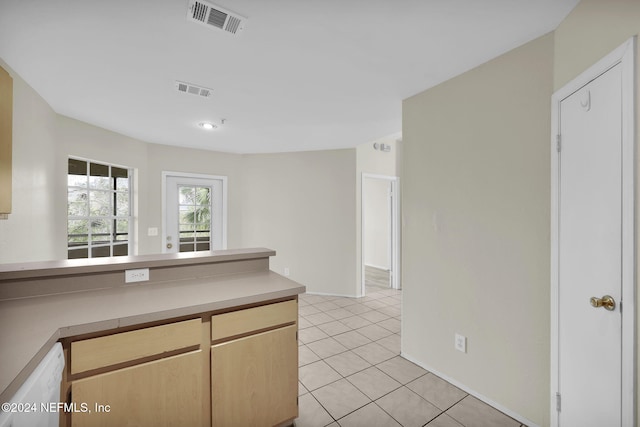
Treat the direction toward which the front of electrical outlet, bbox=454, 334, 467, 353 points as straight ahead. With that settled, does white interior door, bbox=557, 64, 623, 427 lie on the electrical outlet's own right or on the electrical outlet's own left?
on the electrical outlet's own left

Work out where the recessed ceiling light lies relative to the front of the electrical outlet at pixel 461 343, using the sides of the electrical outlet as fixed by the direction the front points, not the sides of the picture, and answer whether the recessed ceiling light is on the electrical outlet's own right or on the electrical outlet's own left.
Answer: on the electrical outlet's own right

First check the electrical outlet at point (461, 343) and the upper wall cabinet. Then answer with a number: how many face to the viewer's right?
1

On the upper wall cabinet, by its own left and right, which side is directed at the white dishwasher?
right

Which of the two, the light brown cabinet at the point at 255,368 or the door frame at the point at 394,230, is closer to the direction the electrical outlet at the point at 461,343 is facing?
the light brown cabinet

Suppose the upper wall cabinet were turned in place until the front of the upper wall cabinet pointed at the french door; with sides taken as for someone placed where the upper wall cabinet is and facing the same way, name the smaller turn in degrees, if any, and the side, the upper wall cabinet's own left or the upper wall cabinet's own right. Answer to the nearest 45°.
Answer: approximately 45° to the upper wall cabinet's own left

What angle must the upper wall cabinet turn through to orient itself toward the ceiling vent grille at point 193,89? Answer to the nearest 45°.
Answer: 0° — it already faces it

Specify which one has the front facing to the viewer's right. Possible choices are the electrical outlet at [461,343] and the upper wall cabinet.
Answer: the upper wall cabinet

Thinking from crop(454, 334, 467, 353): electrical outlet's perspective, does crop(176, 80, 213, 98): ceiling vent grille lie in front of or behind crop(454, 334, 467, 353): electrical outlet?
in front

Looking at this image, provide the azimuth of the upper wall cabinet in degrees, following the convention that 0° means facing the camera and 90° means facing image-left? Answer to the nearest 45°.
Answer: approximately 270°

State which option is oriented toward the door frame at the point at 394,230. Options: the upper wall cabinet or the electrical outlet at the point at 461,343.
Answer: the upper wall cabinet

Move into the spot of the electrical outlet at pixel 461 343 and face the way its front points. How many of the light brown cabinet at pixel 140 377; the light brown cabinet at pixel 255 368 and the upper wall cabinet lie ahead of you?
3
